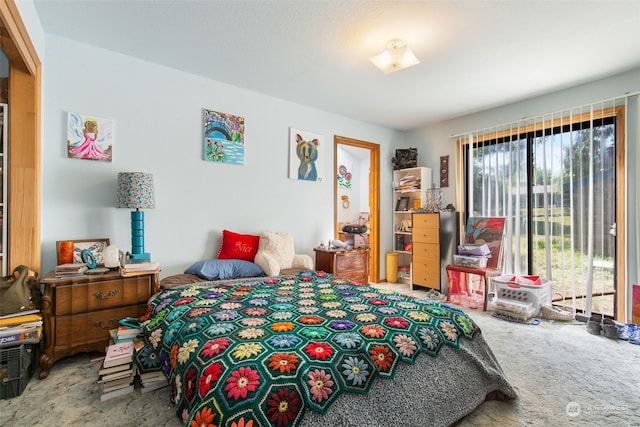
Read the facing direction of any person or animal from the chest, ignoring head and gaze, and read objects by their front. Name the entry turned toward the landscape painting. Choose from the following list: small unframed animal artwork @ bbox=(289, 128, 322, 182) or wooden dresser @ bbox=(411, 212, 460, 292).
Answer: the wooden dresser

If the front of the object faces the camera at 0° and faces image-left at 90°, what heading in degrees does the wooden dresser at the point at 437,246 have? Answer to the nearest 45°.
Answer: approximately 45°

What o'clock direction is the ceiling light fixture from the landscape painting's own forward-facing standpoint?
The ceiling light fixture is roughly at 12 o'clock from the landscape painting.

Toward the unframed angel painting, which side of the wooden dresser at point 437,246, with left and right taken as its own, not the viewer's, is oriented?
front

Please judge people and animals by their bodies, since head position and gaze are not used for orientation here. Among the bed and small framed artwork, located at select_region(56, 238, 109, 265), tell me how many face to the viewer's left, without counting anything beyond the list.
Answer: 0

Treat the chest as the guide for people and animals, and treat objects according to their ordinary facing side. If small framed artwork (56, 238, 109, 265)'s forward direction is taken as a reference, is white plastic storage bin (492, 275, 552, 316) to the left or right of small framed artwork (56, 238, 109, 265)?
on its left

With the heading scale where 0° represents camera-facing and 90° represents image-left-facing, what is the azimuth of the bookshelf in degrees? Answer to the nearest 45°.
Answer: approximately 45°
